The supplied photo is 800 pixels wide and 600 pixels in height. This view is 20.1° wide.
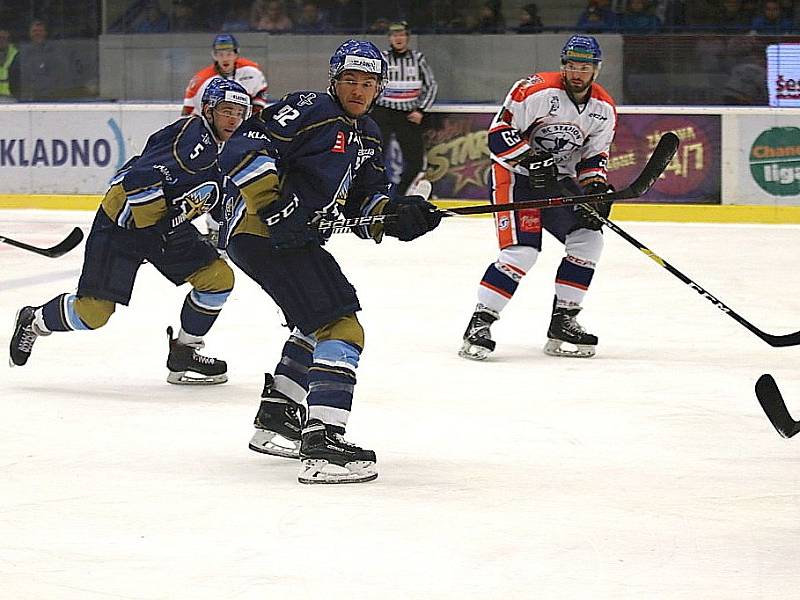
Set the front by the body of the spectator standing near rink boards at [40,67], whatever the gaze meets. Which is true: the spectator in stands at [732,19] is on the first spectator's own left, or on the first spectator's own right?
on the first spectator's own left

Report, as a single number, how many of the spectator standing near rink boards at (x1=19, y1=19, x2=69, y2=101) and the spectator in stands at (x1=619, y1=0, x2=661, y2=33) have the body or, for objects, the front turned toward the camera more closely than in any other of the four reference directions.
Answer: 2

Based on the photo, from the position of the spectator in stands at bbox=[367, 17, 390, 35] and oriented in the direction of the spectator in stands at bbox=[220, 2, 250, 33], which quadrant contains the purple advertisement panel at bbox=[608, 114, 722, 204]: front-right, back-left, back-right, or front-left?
back-left

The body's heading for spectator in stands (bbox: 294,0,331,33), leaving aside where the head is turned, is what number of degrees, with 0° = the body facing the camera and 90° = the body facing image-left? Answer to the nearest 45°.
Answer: approximately 0°

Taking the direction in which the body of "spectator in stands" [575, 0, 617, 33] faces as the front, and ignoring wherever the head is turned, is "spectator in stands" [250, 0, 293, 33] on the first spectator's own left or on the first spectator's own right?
on the first spectator's own right

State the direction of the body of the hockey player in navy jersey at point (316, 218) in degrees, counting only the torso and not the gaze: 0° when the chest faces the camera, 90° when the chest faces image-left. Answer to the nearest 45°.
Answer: approximately 315°

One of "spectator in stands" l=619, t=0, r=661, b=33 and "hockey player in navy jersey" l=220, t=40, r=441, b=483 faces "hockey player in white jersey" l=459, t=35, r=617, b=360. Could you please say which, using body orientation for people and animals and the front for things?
the spectator in stands

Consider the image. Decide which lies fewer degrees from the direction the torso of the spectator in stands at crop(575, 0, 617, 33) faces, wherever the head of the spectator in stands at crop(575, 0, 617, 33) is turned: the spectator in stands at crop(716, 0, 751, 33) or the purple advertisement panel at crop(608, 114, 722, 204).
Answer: the purple advertisement panel

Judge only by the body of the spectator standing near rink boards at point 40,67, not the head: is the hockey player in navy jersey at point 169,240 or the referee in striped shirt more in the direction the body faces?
the hockey player in navy jersey

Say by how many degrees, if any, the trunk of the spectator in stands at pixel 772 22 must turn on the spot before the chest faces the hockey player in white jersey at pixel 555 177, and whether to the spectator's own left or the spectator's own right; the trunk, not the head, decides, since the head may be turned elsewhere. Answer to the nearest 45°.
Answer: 0° — they already face them

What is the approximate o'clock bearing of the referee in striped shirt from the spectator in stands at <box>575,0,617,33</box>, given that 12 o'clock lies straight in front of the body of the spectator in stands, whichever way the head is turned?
The referee in striped shirt is roughly at 2 o'clock from the spectator in stands.

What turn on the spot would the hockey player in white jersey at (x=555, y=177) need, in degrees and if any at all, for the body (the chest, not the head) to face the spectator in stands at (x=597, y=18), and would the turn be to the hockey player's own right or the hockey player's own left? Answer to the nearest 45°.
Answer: approximately 135° to the hockey player's own left
